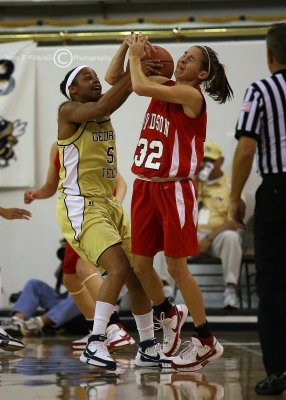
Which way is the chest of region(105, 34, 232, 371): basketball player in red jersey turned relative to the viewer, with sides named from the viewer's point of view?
facing the viewer and to the left of the viewer

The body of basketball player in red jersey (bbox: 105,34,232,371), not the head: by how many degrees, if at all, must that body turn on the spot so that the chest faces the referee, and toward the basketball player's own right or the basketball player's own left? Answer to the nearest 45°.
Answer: approximately 90° to the basketball player's own left

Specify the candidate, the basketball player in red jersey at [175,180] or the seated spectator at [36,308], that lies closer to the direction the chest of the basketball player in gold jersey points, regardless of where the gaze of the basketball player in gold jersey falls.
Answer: the basketball player in red jersey

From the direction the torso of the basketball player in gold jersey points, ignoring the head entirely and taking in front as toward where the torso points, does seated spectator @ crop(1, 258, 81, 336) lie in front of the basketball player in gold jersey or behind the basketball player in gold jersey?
behind

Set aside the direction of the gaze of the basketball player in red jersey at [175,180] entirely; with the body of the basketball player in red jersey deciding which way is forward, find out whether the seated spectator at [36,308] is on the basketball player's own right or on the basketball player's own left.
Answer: on the basketball player's own right

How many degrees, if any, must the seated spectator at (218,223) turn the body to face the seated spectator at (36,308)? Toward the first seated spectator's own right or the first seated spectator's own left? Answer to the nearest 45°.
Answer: approximately 90° to the first seated spectator's own right

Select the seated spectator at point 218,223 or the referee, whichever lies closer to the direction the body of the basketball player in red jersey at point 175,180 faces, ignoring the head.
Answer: the referee

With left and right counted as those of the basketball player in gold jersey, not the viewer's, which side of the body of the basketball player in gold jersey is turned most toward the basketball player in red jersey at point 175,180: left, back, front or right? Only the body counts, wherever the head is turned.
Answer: front

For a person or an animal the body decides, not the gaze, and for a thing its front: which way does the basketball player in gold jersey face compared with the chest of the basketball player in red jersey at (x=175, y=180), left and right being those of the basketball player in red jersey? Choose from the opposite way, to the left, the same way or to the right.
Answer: to the left

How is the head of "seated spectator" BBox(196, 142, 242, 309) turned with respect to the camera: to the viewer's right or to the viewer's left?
to the viewer's left

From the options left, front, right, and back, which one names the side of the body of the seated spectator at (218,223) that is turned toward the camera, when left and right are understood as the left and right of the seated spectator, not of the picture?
front

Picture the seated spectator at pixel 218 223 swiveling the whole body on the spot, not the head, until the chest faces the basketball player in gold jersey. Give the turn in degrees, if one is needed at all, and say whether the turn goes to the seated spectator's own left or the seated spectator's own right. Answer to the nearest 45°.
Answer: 0° — they already face them
